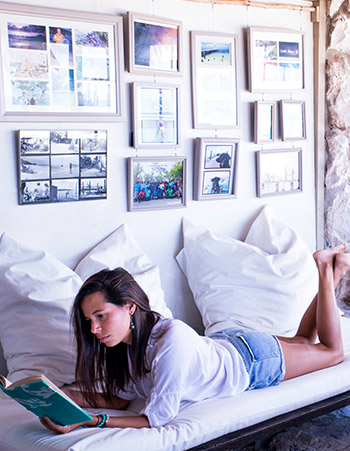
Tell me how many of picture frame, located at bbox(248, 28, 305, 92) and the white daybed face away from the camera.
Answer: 0

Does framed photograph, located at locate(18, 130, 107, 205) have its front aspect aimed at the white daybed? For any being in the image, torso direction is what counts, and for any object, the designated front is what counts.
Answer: yes

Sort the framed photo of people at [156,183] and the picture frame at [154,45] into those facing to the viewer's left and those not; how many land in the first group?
0

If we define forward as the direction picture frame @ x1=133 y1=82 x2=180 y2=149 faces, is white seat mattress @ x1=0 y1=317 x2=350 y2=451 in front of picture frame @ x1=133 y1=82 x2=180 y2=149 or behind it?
in front

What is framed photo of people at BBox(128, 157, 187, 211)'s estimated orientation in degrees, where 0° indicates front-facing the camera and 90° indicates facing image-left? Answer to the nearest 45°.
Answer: approximately 315°

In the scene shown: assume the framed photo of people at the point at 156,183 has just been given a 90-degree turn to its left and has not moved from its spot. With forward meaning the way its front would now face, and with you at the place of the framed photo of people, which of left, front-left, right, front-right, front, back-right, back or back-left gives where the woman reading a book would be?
back-right

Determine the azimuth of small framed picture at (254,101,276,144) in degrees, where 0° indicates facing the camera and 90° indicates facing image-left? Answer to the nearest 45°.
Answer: approximately 315°

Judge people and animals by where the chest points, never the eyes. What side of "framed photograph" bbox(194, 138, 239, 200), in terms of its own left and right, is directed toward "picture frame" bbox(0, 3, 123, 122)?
right

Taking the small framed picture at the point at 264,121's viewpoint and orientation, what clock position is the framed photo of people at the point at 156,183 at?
The framed photo of people is roughly at 3 o'clock from the small framed picture.
